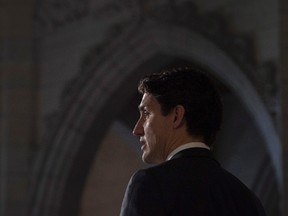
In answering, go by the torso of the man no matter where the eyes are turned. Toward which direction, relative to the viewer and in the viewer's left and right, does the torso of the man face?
facing away from the viewer and to the left of the viewer

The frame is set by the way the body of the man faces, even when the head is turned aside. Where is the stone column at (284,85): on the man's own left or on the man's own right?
on the man's own right

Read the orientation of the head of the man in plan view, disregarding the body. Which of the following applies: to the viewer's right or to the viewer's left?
to the viewer's left

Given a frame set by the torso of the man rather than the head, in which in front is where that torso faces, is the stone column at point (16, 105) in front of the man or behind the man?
in front
